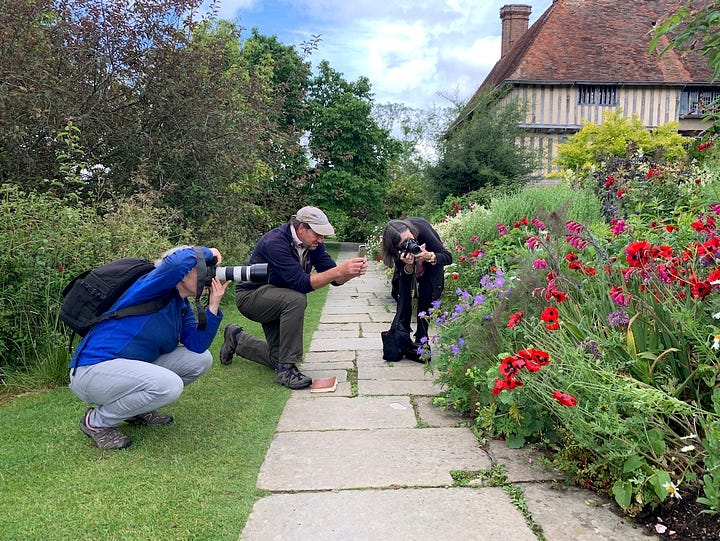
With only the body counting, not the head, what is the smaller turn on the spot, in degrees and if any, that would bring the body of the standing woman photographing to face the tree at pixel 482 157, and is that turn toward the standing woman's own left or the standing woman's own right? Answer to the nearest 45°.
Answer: approximately 180°

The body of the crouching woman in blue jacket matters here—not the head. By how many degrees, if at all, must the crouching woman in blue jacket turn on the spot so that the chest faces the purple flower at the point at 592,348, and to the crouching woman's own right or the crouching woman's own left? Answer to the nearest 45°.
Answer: approximately 45° to the crouching woman's own right

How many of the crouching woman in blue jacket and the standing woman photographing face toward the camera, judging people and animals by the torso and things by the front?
1

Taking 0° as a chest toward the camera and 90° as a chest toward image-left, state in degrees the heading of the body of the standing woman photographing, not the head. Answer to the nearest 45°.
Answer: approximately 0°

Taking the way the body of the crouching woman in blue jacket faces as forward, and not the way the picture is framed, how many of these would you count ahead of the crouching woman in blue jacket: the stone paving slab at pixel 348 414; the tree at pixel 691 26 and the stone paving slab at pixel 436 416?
3

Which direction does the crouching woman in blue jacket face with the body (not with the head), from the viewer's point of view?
to the viewer's right

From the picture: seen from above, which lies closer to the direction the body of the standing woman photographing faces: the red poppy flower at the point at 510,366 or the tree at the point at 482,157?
the red poppy flower

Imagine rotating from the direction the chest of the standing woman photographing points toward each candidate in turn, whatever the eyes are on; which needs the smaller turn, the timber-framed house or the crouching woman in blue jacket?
the crouching woman in blue jacket

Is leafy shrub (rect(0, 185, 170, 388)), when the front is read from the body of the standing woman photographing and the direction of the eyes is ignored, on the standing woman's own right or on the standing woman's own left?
on the standing woman's own right

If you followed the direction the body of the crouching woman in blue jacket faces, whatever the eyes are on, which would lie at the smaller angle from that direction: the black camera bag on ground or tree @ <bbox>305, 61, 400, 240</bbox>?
the black camera bag on ground
